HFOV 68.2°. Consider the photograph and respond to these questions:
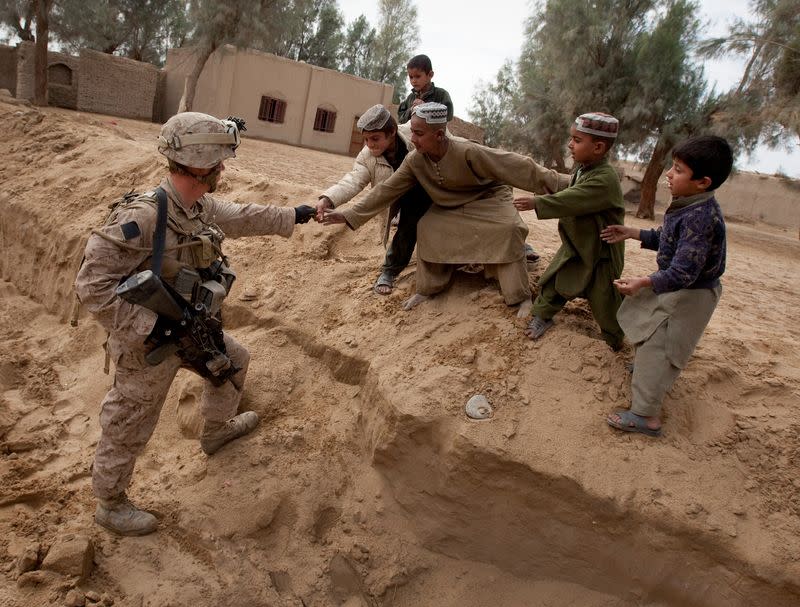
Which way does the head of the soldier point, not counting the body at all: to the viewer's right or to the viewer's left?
to the viewer's right

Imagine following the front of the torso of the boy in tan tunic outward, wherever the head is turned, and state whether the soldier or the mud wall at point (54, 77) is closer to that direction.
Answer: the soldier

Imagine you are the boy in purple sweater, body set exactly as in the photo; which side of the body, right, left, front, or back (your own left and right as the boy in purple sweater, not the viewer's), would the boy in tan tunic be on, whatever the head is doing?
front

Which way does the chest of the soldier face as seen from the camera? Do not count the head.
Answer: to the viewer's right

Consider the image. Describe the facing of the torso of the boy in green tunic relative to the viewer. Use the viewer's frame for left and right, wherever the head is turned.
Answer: facing to the left of the viewer

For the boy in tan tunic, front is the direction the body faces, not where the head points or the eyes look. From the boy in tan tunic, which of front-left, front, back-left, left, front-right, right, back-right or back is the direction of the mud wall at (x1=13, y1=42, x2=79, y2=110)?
right

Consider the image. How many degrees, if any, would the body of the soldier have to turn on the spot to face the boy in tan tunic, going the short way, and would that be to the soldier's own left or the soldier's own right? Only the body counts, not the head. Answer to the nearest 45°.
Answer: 0° — they already face them

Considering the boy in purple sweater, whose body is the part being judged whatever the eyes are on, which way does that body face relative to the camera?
to the viewer's left

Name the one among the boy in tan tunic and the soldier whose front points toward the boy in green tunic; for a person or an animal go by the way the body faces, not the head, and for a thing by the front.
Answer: the soldier

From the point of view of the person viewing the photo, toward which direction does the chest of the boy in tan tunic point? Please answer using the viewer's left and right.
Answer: facing the viewer and to the left of the viewer

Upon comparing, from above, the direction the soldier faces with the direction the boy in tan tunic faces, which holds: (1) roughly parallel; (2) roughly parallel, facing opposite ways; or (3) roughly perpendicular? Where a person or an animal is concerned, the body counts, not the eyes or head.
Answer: roughly parallel, facing opposite ways

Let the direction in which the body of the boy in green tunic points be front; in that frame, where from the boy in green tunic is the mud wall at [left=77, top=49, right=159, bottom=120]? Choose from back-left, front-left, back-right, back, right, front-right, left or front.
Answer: front-right

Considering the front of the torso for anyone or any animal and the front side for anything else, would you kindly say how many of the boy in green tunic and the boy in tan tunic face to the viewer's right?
0

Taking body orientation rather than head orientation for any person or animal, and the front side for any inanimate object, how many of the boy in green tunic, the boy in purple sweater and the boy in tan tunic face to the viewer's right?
0

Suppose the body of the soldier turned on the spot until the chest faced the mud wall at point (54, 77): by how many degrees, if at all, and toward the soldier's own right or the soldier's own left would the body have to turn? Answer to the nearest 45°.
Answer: approximately 90° to the soldier's own left

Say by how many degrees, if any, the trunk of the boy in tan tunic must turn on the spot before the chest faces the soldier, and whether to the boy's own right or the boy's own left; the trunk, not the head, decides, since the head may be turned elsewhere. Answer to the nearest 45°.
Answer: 0° — they already face them

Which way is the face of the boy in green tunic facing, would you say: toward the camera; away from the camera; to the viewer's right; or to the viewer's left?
to the viewer's left

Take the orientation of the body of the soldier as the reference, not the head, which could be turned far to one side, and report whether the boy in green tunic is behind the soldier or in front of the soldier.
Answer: in front

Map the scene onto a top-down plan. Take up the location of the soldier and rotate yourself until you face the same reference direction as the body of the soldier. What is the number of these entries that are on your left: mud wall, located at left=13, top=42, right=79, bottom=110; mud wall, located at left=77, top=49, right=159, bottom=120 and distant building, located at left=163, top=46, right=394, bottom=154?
3
